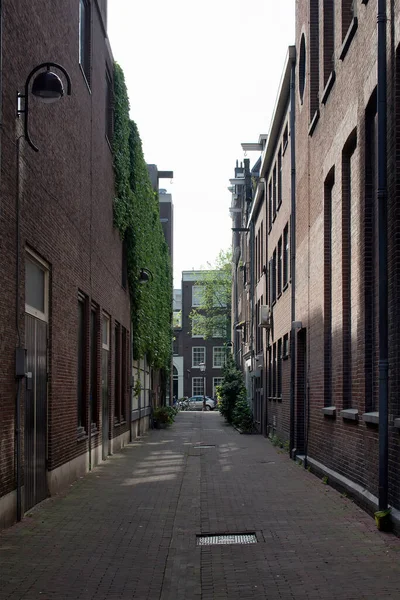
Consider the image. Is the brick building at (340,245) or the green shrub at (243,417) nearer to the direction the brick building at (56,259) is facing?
the brick building

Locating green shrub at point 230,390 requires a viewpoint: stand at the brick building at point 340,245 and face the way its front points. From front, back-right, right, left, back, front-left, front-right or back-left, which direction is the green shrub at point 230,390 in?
right

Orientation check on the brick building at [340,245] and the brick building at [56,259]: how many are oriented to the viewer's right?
1

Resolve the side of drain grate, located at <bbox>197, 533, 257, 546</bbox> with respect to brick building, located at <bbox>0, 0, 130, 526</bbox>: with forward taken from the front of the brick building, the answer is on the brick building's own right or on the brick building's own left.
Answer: on the brick building's own right

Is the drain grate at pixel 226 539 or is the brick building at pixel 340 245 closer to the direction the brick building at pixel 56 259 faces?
the brick building

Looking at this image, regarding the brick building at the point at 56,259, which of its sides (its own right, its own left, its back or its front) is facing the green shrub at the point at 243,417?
left

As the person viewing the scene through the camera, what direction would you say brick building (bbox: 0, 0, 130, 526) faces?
facing to the right of the viewer

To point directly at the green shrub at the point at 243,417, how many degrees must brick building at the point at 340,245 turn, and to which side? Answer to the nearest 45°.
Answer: approximately 90° to its right

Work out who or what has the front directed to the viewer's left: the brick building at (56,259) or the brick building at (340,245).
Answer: the brick building at (340,245)

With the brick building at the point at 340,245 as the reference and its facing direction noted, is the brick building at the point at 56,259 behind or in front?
in front

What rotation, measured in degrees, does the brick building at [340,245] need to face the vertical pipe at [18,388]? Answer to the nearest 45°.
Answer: approximately 45° to its left

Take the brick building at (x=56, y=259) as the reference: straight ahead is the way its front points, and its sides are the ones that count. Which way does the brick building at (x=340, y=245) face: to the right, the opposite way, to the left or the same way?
the opposite way

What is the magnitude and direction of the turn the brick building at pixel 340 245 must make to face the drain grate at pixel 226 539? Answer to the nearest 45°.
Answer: approximately 90° to its left

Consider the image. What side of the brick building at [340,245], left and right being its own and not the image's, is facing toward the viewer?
left

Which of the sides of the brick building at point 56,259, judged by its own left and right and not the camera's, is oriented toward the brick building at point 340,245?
front
